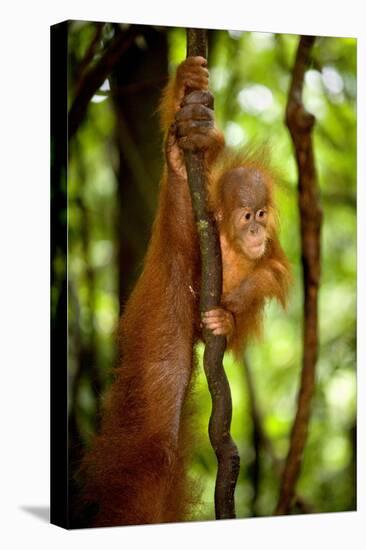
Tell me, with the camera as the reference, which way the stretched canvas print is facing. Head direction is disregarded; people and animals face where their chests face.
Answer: facing the viewer and to the right of the viewer
